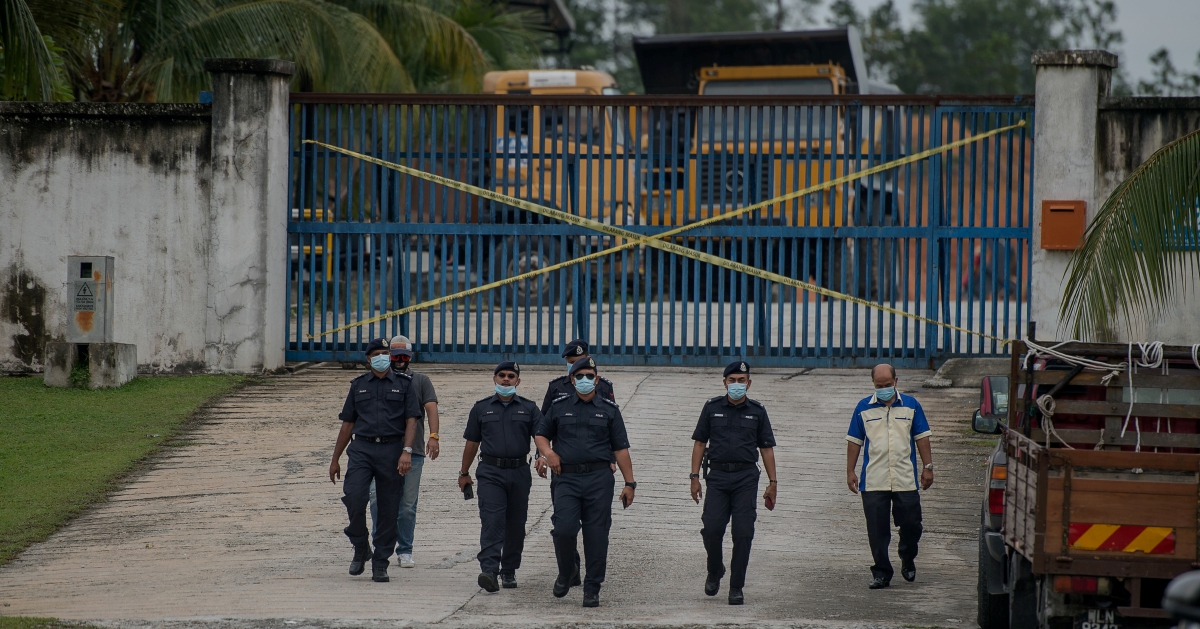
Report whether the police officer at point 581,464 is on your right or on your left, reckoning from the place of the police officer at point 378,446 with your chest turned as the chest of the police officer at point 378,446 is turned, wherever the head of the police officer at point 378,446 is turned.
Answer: on your left

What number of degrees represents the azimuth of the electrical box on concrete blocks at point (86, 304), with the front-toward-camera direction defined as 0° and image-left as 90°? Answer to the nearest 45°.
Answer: approximately 0°

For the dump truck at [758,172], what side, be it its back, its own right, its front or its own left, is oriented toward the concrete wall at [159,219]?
right

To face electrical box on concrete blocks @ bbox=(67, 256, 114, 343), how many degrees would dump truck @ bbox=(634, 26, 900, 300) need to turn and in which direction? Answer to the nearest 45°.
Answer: approximately 90° to its right

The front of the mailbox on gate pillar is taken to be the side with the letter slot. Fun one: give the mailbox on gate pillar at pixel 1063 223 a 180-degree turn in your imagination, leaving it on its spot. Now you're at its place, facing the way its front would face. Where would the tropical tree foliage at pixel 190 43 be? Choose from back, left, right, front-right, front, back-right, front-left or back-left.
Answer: left

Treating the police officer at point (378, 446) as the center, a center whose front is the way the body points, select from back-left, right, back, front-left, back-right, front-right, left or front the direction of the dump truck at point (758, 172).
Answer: back-left

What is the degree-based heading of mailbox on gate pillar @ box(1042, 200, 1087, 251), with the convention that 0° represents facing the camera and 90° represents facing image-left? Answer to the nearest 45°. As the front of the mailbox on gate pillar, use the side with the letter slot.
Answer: approximately 0°

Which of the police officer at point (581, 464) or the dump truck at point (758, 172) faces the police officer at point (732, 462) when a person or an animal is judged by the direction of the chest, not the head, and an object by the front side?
the dump truck

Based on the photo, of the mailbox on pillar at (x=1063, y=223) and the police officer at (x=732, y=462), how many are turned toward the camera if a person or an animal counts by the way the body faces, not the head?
2

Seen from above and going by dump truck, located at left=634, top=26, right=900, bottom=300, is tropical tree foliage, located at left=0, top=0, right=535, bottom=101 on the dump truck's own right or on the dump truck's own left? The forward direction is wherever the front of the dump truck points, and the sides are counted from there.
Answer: on the dump truck's own right
